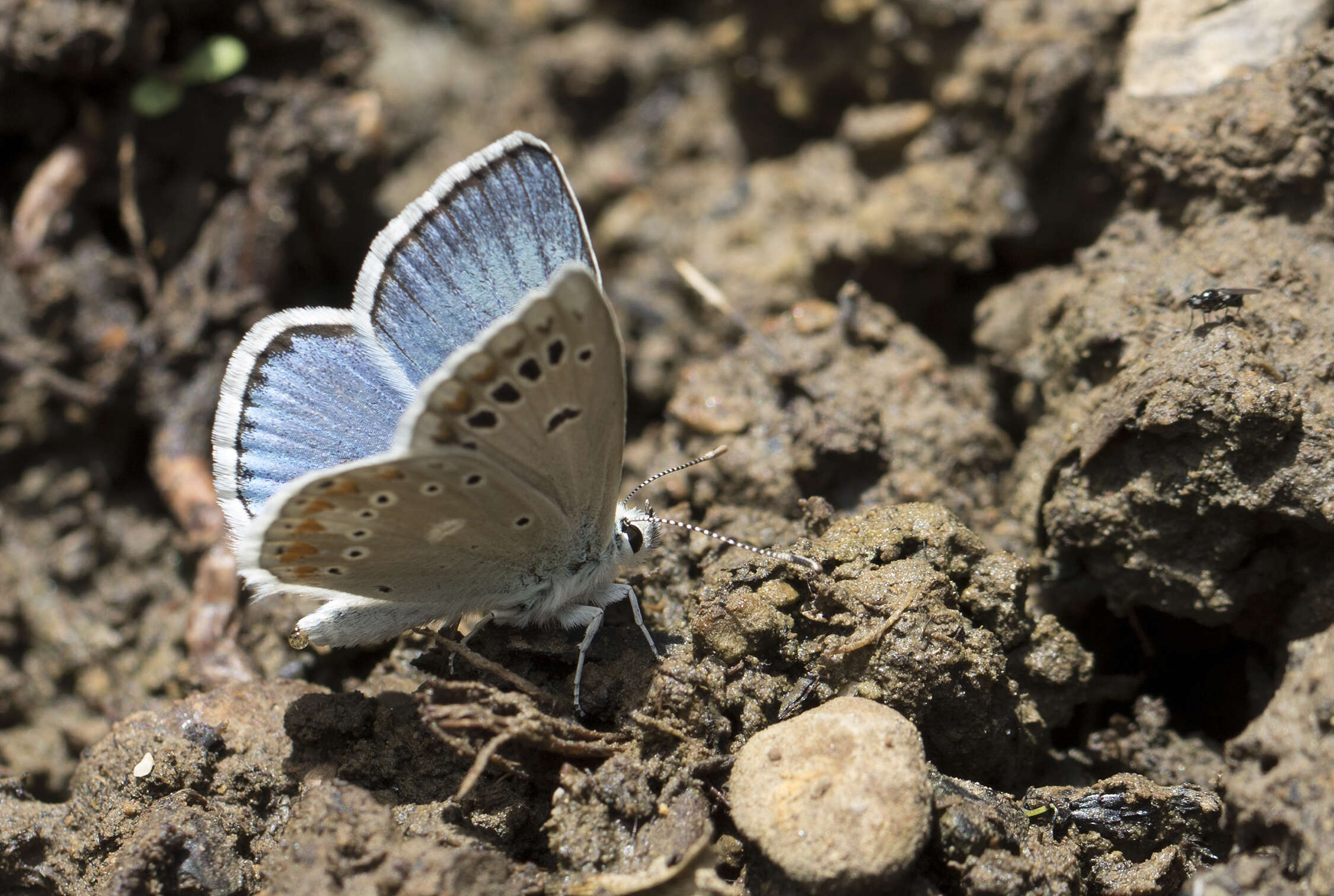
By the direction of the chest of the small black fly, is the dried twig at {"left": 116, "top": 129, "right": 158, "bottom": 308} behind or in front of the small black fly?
in front

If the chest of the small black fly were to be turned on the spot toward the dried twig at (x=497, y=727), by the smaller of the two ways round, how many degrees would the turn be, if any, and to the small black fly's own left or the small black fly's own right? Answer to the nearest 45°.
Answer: approximately 45° to the small black fly's own left

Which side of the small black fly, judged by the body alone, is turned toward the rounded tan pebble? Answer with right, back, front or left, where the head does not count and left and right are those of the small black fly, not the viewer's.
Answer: left

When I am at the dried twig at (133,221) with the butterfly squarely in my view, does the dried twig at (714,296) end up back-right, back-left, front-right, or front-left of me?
front-left

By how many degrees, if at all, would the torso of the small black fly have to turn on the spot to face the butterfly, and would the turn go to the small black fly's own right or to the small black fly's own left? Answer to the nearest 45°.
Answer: approximately 45° to the small black fly's own left

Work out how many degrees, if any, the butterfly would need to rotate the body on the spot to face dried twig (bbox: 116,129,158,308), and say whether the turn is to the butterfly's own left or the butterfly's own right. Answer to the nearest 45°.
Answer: approximately 135° to the butterfly's own left

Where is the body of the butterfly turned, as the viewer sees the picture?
to the viewer's right

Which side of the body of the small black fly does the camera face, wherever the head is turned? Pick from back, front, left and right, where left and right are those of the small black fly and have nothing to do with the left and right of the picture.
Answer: left

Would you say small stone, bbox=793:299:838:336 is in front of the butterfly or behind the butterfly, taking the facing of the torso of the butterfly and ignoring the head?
in front

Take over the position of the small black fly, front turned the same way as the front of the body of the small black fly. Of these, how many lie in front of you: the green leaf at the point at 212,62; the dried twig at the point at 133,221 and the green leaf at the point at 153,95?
3

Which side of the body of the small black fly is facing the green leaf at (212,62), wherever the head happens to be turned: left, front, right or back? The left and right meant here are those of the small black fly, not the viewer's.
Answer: front

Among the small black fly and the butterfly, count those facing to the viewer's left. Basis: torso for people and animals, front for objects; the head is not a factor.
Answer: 1
